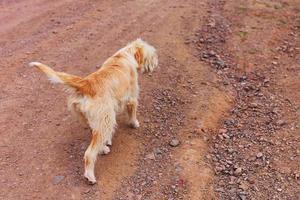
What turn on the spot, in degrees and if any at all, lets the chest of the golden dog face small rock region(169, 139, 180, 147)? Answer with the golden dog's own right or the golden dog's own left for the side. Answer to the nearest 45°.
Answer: approximately 45° to the golden dog's own right

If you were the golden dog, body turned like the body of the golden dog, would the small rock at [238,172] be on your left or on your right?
on your right

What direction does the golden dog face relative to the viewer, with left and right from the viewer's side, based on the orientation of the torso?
facing away from the viewer and to the right of the viewer

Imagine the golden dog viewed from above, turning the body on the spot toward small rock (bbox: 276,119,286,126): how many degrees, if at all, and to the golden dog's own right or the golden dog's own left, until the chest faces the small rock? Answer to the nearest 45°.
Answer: approximately 45° to the golden dog's own right

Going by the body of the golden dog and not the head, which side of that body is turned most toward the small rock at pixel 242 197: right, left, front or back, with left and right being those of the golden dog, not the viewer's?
right

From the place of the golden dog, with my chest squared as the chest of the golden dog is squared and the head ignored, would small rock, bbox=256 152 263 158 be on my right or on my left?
on my right
